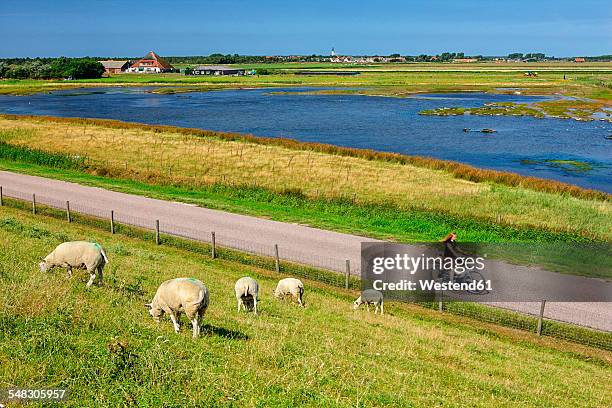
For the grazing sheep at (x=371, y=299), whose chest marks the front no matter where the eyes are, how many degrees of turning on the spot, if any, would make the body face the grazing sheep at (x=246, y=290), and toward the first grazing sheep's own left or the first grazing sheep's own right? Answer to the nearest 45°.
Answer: approximately 45° to the first grazing sheep's own left

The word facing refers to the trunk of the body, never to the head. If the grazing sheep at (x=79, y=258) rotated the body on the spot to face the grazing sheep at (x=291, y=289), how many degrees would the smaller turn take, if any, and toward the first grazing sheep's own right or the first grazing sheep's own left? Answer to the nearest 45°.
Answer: approximately 180°

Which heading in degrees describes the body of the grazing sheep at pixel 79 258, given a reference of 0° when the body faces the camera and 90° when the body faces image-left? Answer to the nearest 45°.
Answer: approximately 90°

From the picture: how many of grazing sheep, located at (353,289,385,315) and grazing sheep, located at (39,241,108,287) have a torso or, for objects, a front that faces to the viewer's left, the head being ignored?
2

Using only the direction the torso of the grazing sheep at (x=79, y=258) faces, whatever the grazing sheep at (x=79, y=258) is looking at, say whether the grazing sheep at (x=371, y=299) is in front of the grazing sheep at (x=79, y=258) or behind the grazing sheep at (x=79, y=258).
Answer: behind

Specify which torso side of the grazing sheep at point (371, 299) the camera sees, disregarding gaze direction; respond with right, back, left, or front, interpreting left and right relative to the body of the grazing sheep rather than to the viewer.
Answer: left

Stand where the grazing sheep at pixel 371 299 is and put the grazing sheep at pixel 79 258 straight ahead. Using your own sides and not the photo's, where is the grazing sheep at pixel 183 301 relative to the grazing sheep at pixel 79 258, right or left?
left

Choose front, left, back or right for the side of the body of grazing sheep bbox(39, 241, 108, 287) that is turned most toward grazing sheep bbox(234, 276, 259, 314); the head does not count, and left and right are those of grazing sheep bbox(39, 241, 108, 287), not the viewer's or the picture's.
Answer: back
